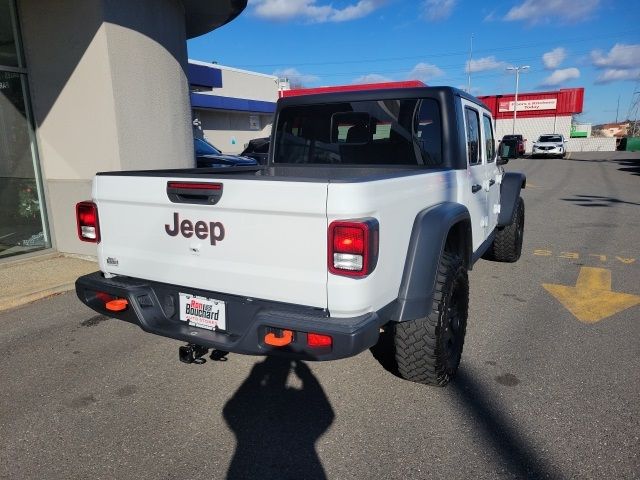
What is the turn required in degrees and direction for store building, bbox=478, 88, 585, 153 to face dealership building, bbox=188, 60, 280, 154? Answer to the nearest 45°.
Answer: approximately 45° to its right

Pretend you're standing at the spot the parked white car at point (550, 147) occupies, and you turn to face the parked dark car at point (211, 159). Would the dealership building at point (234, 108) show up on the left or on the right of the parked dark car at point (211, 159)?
right

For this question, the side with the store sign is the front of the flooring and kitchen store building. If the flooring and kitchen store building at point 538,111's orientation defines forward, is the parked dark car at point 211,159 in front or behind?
in front

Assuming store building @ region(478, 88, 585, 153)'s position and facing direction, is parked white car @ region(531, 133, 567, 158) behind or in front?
in front

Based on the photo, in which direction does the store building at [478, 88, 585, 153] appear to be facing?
toward the camera

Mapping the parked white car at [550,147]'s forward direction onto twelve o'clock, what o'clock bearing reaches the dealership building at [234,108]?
The dealership building is roughly at 2 o'clock from the parked white car.
